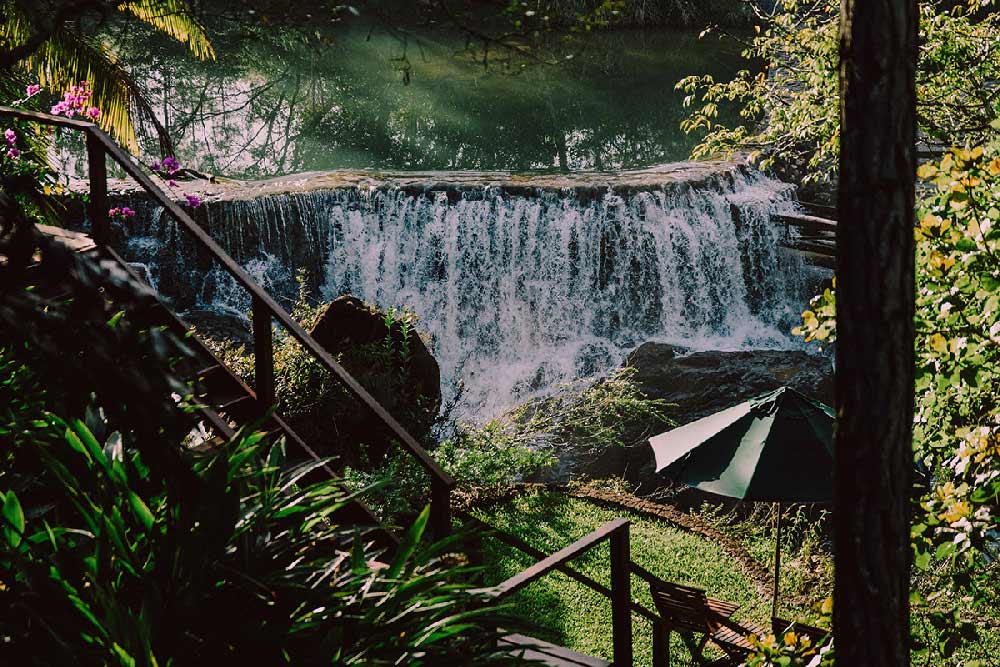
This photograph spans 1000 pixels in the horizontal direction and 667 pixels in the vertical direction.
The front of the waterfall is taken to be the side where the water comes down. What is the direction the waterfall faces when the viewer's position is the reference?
facing the viewer

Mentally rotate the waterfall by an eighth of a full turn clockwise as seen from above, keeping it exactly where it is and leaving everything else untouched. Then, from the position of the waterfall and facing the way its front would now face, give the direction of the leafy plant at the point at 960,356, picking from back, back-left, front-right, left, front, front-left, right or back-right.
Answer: front-left

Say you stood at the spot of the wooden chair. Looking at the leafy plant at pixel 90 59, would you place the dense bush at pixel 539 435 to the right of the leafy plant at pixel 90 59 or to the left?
right

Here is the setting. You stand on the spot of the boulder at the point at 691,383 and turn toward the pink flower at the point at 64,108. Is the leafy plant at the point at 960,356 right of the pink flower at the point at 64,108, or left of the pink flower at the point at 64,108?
left

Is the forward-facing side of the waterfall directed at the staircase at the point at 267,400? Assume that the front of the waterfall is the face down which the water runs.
yes

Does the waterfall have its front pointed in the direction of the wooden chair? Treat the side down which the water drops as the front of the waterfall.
yes

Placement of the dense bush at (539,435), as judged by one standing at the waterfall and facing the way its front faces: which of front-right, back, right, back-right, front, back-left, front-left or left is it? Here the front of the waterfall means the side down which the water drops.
front

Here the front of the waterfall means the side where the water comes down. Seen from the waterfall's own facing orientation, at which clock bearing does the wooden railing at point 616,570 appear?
The wooden railing is roughly at 12 o'clock from the waterfall.

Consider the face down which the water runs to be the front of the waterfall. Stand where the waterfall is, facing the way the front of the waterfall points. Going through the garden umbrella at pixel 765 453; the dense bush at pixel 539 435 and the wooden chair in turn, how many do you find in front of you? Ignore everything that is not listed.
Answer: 3
